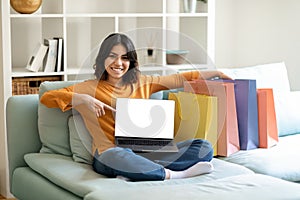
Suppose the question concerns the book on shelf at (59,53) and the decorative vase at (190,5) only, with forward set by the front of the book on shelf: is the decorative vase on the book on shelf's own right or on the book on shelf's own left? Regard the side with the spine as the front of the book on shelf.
on the book on shelf's own left

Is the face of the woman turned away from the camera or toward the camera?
toward the camera

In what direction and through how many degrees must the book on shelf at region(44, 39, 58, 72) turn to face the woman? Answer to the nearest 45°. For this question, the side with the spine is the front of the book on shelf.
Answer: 0° — it already faces them

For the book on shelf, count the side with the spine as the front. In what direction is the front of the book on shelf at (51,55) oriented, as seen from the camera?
facing the viewer

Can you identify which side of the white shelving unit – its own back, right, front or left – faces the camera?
front

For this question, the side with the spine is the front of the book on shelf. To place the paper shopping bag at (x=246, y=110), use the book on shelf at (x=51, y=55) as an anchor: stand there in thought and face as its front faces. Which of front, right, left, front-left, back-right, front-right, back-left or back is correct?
front-left

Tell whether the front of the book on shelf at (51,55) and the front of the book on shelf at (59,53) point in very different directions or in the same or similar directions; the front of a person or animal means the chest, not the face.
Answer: same or similar directions

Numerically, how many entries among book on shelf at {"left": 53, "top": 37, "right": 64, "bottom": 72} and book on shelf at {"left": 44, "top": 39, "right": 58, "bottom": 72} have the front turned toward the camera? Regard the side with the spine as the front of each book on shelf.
2

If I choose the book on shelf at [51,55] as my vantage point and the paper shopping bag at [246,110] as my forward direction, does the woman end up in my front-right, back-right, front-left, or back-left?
front-right

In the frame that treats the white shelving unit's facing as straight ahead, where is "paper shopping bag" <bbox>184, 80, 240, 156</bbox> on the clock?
The paper shopping bag is roughly at 11 o'clock from the white shelving unit.

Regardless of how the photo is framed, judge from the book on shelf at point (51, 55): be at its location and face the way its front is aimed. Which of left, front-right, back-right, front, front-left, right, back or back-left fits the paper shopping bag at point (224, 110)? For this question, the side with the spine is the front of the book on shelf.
front-left

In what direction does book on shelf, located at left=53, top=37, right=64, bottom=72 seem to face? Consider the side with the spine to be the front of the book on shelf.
toward the camera
